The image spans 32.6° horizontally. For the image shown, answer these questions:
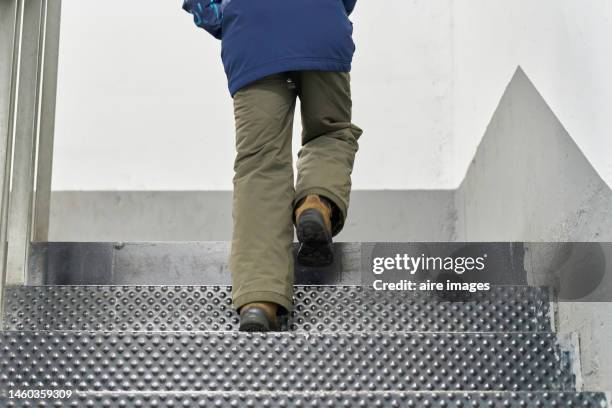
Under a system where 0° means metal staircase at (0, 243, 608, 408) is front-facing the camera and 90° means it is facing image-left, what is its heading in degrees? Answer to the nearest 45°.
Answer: approximately 0°

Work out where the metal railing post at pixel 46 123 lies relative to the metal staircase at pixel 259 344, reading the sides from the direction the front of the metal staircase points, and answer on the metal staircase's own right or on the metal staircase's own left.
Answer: on the metal staircase's own right
